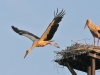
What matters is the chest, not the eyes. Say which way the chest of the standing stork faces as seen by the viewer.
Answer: to the viewer's left
